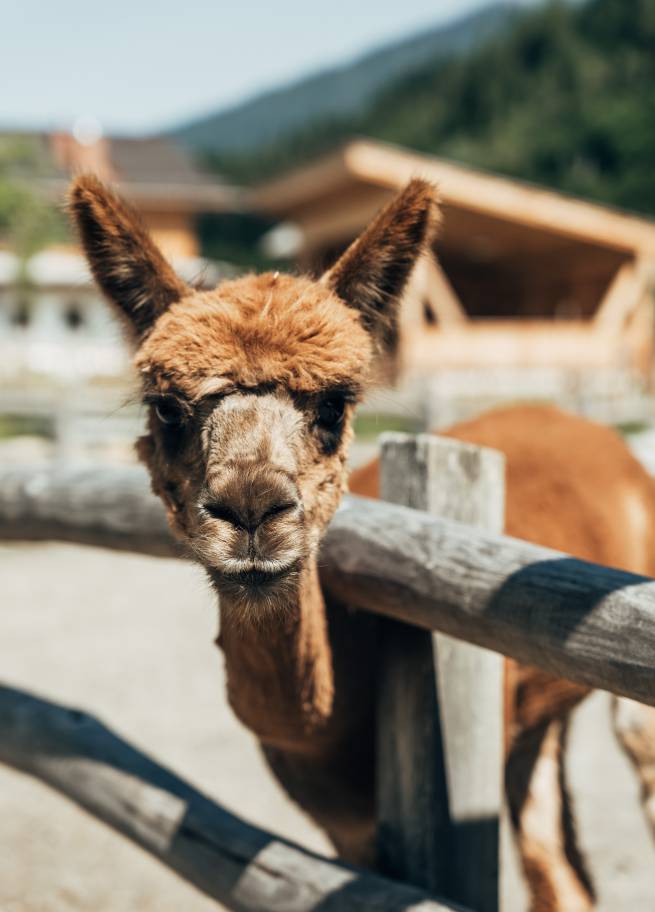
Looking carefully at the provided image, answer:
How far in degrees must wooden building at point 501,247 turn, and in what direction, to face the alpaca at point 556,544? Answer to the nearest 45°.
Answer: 0° — it already faces it

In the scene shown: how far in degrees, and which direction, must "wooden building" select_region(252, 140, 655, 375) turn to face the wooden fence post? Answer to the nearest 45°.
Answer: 0° — it already faces it

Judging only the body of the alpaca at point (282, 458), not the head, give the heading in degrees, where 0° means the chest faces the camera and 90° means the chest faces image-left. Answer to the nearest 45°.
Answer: approximately 45°

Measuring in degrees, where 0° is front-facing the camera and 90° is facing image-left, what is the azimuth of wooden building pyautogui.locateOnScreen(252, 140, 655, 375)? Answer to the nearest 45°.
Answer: approximately 0°

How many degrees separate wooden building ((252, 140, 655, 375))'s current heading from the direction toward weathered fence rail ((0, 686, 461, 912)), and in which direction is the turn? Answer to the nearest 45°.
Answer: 0° — it already faces it

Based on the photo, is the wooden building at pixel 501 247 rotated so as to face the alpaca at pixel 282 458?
yes

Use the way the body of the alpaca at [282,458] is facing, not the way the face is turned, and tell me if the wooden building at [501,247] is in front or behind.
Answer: behind
